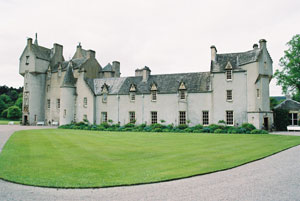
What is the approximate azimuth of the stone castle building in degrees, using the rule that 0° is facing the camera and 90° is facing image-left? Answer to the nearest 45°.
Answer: approximately 0°
